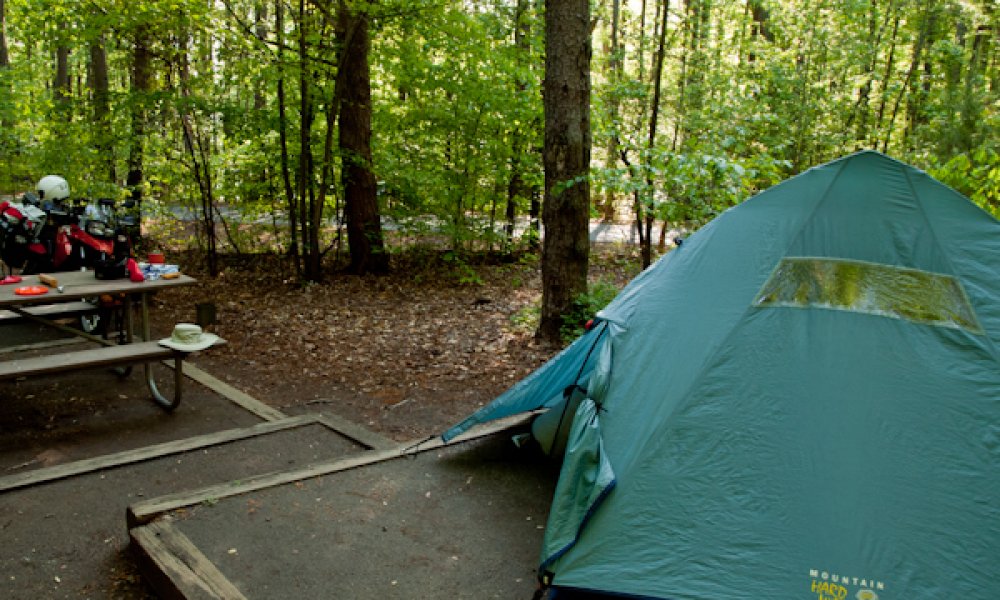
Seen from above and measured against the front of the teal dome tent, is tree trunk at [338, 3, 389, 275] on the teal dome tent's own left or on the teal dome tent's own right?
on the teal dome tent's own right

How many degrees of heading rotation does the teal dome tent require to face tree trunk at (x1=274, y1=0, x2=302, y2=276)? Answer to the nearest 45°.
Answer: approximately 45° to its right

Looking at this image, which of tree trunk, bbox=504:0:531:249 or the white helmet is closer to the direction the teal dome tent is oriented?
the white helmet

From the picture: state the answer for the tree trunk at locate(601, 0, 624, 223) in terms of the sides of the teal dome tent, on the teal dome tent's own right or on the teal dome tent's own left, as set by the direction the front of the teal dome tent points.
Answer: on the teal dome tent's own right

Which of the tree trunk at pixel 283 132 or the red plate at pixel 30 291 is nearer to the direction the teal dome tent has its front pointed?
the red plate

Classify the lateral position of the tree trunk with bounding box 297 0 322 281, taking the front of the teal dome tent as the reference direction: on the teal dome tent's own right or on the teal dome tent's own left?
on the teal dome tent's own right

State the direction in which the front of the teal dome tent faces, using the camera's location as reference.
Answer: facing to the left of the viewer

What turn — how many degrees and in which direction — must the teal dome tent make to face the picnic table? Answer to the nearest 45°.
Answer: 0° — it already faces it

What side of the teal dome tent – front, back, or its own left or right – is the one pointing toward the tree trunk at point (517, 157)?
right
